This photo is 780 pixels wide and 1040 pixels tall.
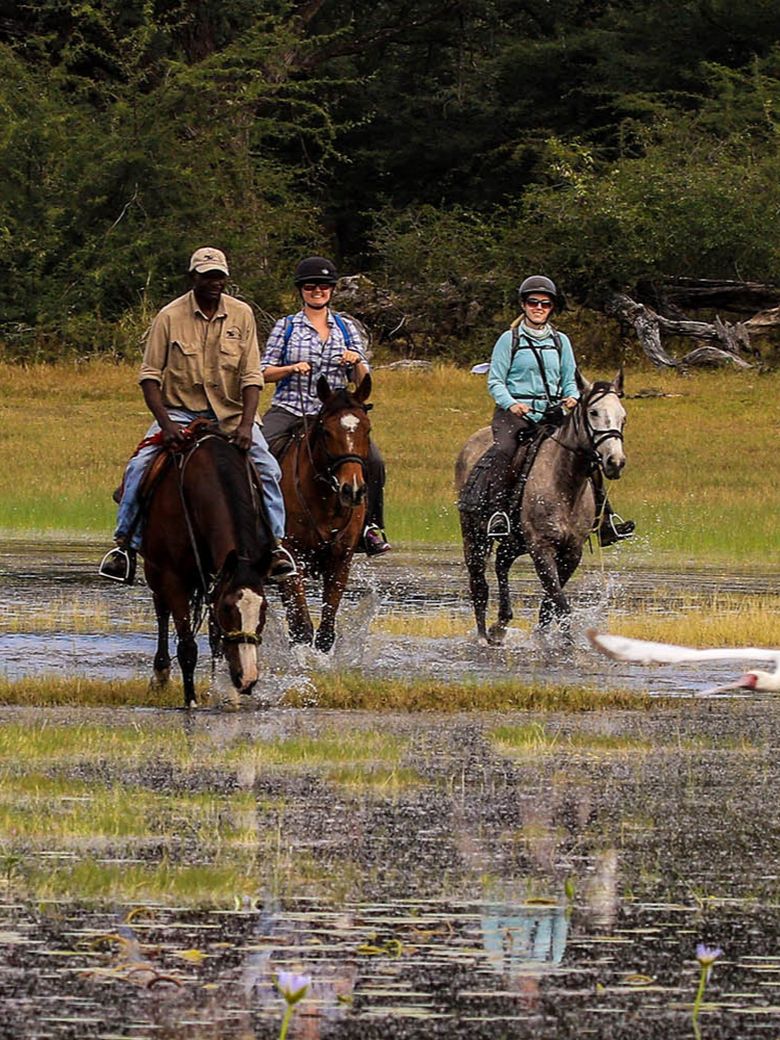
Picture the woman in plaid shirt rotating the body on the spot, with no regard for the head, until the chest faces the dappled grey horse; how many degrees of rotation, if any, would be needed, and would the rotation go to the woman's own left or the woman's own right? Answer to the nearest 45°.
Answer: approximately 135° to the woman's own left

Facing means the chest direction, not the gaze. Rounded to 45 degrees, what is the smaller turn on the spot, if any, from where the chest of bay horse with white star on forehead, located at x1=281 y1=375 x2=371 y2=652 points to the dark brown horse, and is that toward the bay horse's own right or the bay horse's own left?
0° — it already faces it

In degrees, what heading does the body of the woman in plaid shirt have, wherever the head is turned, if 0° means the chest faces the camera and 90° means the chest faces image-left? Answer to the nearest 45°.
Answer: approximately 0°

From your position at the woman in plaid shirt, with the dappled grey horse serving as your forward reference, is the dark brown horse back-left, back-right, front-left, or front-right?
back-right

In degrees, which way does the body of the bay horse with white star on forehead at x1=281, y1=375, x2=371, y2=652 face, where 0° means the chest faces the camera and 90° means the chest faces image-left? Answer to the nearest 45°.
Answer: approximately 0°

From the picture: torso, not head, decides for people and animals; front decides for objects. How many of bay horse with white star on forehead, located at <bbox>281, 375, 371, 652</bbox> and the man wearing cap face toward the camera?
2

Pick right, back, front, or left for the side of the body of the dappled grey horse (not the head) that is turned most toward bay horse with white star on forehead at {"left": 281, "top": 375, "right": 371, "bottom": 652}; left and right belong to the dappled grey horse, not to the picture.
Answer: right

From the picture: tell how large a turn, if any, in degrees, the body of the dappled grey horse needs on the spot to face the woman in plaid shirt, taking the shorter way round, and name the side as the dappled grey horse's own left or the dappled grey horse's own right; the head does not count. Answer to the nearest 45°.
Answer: approximately 90° to the dappled grey horse's own right
